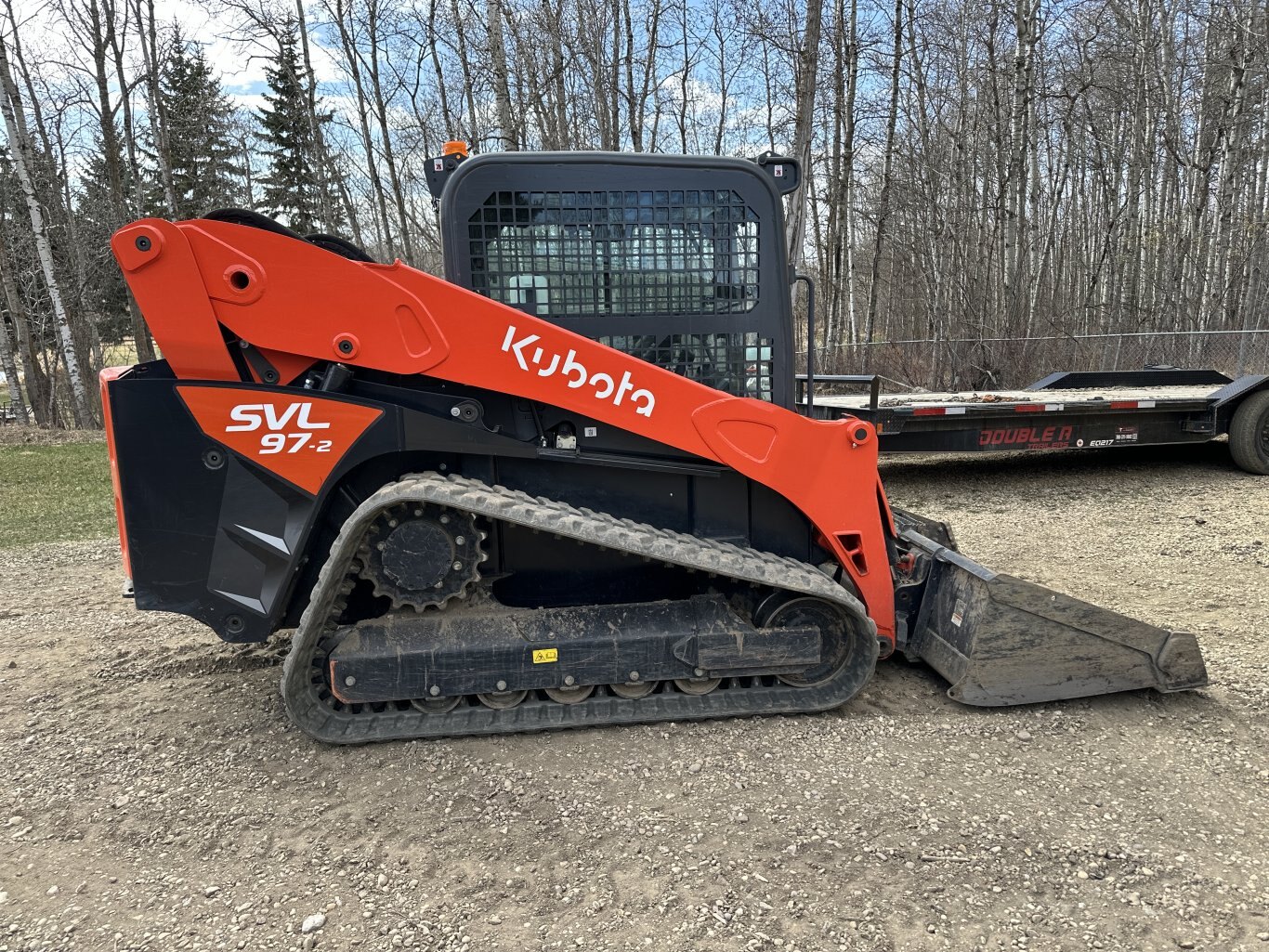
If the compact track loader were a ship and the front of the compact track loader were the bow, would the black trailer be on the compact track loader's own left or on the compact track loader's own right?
on the compact track loader's own left

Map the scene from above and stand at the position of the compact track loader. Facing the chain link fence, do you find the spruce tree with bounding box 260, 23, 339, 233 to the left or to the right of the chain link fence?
left

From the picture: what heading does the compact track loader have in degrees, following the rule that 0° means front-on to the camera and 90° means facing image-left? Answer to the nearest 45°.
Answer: approximately 270°

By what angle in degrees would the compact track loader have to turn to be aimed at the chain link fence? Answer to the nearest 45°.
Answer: approximately 45° to its left

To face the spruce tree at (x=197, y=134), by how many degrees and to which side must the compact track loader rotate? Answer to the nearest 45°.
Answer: approximately 135° to its left

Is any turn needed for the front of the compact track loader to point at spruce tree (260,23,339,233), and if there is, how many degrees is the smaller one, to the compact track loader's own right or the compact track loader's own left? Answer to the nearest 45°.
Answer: approximately 135° to the compact track loader's own left
